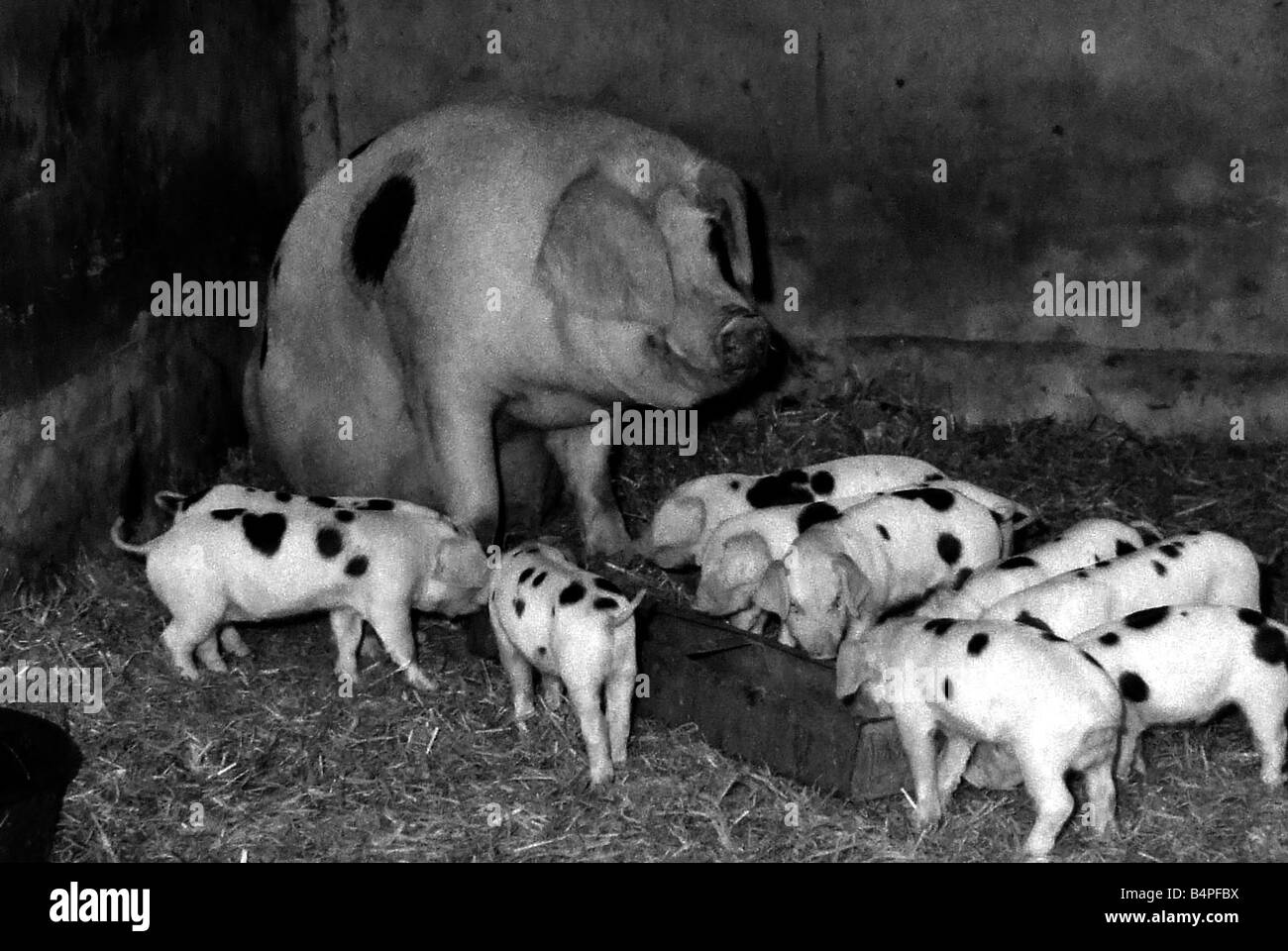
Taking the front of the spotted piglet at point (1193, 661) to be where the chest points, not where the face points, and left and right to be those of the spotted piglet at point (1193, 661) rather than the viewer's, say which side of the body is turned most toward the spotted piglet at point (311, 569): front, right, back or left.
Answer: front

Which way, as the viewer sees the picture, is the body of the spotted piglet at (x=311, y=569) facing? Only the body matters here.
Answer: to the viewer's right

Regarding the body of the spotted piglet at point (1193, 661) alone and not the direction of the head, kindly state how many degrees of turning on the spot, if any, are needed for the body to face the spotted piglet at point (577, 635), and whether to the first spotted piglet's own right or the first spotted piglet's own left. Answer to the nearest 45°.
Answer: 0° — it already faces it

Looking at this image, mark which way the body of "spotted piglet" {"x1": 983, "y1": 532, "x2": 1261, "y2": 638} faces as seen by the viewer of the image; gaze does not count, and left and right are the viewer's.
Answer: facing to the left of the viewer

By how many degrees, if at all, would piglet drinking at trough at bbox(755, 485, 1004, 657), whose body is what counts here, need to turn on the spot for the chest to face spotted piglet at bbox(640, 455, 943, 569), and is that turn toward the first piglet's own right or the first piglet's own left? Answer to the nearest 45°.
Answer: approximately 90° to the first piglet's own right

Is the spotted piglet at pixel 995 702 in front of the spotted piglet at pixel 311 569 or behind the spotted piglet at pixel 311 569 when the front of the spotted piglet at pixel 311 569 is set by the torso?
in front

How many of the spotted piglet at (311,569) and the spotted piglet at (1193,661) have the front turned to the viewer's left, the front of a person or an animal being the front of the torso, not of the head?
1

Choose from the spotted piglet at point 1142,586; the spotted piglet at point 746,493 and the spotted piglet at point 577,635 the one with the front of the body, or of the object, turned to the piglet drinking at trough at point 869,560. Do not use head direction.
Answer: the spotted piglet at point 1142,586

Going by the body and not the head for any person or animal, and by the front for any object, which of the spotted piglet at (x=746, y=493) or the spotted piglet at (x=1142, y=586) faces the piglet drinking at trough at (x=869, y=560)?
the spotted piglet at (x=1142, y=586)

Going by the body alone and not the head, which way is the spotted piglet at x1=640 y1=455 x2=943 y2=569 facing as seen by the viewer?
to the viewer's left

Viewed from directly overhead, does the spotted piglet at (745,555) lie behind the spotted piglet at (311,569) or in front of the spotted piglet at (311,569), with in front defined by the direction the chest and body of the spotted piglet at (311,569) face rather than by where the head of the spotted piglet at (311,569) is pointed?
in front

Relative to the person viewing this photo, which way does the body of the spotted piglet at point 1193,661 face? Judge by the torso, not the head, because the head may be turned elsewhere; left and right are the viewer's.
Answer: facing to the left of the viewer

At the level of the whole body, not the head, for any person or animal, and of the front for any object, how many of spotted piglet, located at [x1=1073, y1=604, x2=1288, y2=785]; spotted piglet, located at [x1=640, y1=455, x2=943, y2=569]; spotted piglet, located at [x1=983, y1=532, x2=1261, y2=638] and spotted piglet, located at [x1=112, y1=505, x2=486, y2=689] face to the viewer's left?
3
